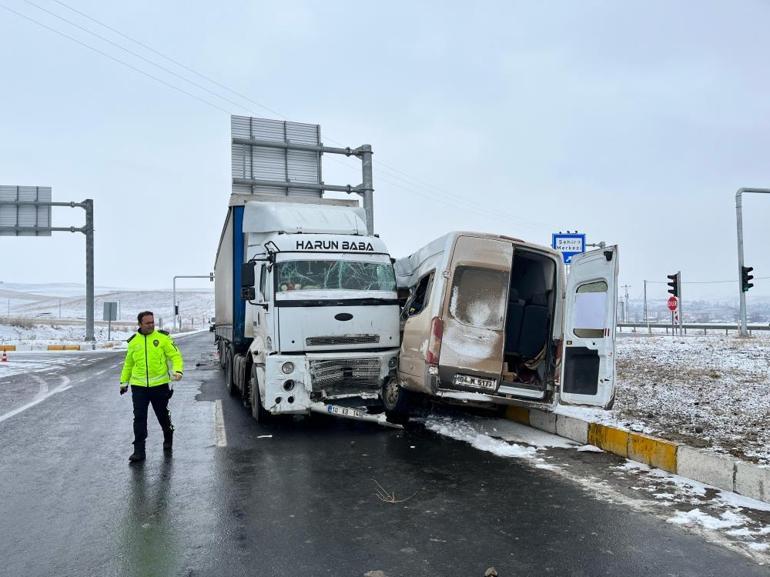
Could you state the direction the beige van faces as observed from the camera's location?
facing away from the viewer and to the left of the viewer

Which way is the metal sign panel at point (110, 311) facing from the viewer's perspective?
away from the camera

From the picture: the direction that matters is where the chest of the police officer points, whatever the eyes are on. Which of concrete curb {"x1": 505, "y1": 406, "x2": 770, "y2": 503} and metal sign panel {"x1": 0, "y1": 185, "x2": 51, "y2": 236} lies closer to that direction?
the concrete curb

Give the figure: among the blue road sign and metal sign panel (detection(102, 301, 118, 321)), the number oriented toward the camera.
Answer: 1

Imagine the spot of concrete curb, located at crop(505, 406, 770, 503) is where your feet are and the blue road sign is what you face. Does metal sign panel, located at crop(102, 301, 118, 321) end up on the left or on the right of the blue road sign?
left

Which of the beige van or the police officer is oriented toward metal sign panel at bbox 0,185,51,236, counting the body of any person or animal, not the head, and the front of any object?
the beige van

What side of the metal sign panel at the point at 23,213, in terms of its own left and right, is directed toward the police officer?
back

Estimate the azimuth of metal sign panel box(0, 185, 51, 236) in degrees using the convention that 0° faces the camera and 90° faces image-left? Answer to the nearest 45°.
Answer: approximately 180°

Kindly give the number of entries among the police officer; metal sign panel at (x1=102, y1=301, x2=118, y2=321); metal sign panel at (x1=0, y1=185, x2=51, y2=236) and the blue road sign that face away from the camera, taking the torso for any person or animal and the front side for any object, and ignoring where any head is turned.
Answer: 2

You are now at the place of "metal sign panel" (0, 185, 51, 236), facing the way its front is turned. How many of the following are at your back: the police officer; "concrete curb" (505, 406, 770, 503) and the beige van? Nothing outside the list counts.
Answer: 3

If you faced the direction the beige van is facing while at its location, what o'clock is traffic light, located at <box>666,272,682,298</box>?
The traffic light is roughly at 2 o'clock from the beige van.

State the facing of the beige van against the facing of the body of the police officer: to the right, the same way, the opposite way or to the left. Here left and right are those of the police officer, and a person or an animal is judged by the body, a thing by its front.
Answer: the opposite way

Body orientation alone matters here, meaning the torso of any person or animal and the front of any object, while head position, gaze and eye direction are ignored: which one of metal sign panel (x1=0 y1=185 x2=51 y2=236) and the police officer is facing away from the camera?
the metal sign panel
